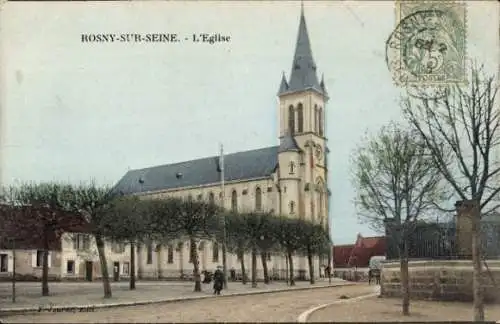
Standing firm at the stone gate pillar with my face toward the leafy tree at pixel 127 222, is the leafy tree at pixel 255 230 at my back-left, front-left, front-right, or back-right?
front-right
